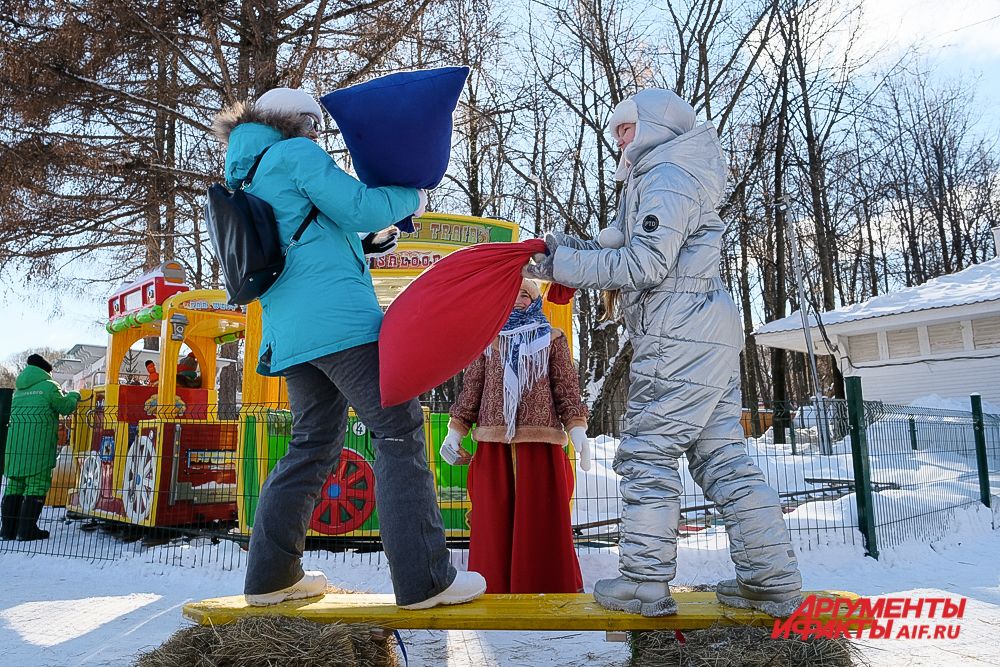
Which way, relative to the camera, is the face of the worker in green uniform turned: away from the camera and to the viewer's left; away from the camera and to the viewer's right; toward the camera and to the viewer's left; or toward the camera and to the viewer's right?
away from the camera and to the viewer's right

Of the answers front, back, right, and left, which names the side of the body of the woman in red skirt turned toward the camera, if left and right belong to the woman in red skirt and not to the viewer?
front

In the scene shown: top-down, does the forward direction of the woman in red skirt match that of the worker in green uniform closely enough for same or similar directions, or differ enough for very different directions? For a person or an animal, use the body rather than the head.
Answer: very different directions

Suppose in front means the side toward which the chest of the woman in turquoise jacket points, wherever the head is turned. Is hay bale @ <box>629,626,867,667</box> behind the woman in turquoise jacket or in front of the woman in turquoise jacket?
in front

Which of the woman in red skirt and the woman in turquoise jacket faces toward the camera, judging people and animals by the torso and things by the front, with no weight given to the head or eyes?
the woman in red skirt

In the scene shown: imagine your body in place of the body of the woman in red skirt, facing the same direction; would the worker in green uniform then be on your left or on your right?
on your right

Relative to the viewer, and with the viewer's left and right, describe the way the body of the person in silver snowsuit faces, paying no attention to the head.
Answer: facing to the left of the viewer

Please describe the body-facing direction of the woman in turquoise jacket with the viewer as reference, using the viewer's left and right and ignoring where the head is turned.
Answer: facing to the right of the viewer

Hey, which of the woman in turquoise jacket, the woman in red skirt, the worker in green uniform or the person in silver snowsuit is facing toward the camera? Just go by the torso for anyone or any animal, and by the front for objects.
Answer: the woman in red skirt

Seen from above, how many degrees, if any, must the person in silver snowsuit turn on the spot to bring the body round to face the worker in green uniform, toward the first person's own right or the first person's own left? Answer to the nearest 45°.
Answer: approximately 45° to the first person's own right

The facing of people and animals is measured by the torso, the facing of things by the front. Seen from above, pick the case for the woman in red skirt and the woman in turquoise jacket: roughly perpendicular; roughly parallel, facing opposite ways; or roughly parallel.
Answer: roughly perpendicular
